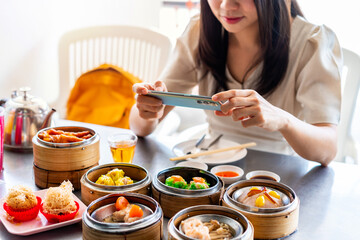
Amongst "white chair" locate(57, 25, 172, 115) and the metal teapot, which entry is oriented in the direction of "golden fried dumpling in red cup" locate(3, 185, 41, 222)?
the white chair

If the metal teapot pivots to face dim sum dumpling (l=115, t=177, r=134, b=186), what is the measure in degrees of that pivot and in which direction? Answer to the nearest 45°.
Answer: approximately 45° to its right

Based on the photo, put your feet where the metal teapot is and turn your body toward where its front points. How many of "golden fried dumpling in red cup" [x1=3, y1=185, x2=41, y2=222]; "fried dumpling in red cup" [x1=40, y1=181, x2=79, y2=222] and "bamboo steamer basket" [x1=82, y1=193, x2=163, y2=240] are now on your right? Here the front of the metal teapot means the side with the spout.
3

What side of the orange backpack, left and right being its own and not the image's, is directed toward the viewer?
front

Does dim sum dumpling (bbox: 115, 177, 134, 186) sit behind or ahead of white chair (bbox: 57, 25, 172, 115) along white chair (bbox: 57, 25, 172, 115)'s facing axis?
ahead

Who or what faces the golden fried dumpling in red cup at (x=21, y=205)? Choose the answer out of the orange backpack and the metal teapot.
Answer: the orange backpack

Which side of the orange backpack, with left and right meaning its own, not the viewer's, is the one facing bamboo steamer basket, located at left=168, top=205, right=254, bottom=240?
front

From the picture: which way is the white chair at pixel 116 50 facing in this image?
toward the camera

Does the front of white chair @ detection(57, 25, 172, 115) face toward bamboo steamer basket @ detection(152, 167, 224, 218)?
yes

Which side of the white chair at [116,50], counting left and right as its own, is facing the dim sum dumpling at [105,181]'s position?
front

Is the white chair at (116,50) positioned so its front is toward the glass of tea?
yes

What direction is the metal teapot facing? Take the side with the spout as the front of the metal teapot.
to the viewer's right
